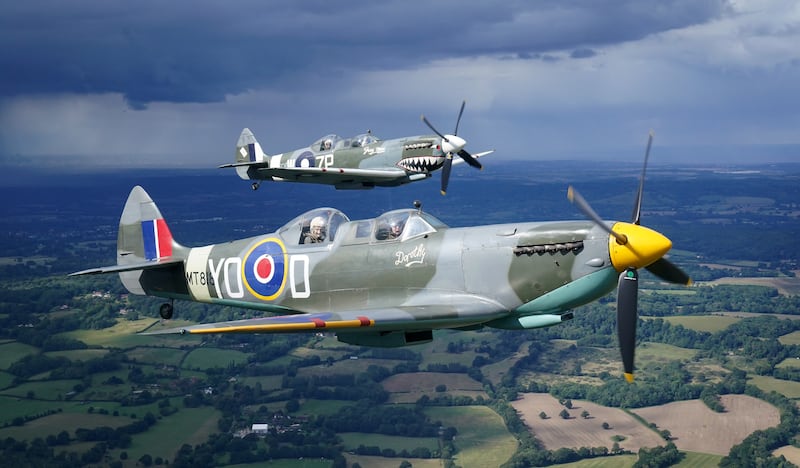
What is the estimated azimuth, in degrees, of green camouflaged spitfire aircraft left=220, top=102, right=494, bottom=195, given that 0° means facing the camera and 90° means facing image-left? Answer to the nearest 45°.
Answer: approximately 315°

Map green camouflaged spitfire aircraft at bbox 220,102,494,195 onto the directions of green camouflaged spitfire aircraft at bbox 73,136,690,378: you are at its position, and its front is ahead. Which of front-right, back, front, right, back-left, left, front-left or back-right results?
back-left

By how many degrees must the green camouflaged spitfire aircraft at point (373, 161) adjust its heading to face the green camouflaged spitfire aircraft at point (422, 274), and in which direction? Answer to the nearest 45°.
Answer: approximately 45° to its right

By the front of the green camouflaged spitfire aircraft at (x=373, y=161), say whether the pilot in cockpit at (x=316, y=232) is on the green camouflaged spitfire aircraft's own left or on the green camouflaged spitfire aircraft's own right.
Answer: on the green camouflaged spitfire aircraft's own right
